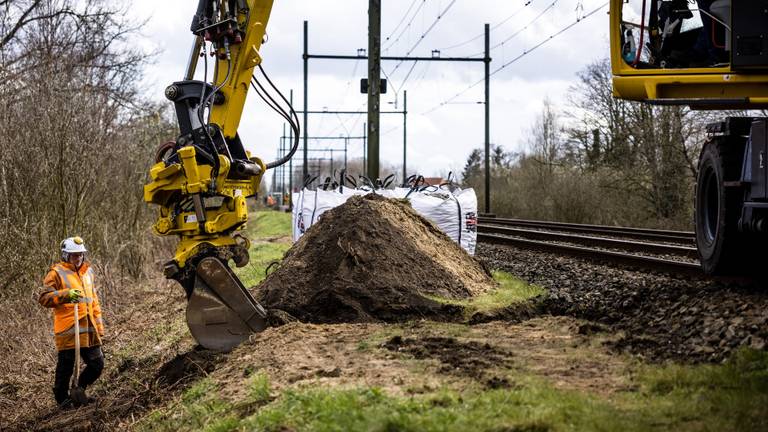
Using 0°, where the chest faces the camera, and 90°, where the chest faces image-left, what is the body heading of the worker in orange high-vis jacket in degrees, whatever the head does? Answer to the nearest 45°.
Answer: approximately 315°

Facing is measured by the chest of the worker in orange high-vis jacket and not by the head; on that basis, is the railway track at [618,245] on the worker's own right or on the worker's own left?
on the worker's own left
